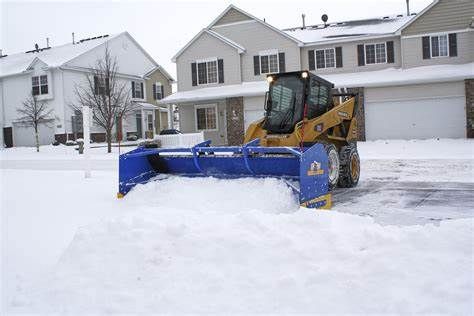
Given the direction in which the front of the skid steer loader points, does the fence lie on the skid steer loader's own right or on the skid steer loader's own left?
on the skid steer loader's own right

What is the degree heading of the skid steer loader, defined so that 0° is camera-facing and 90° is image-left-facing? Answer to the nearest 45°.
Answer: approximately 45°

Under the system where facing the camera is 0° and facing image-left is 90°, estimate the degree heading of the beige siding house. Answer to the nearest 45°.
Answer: approximately 0°
